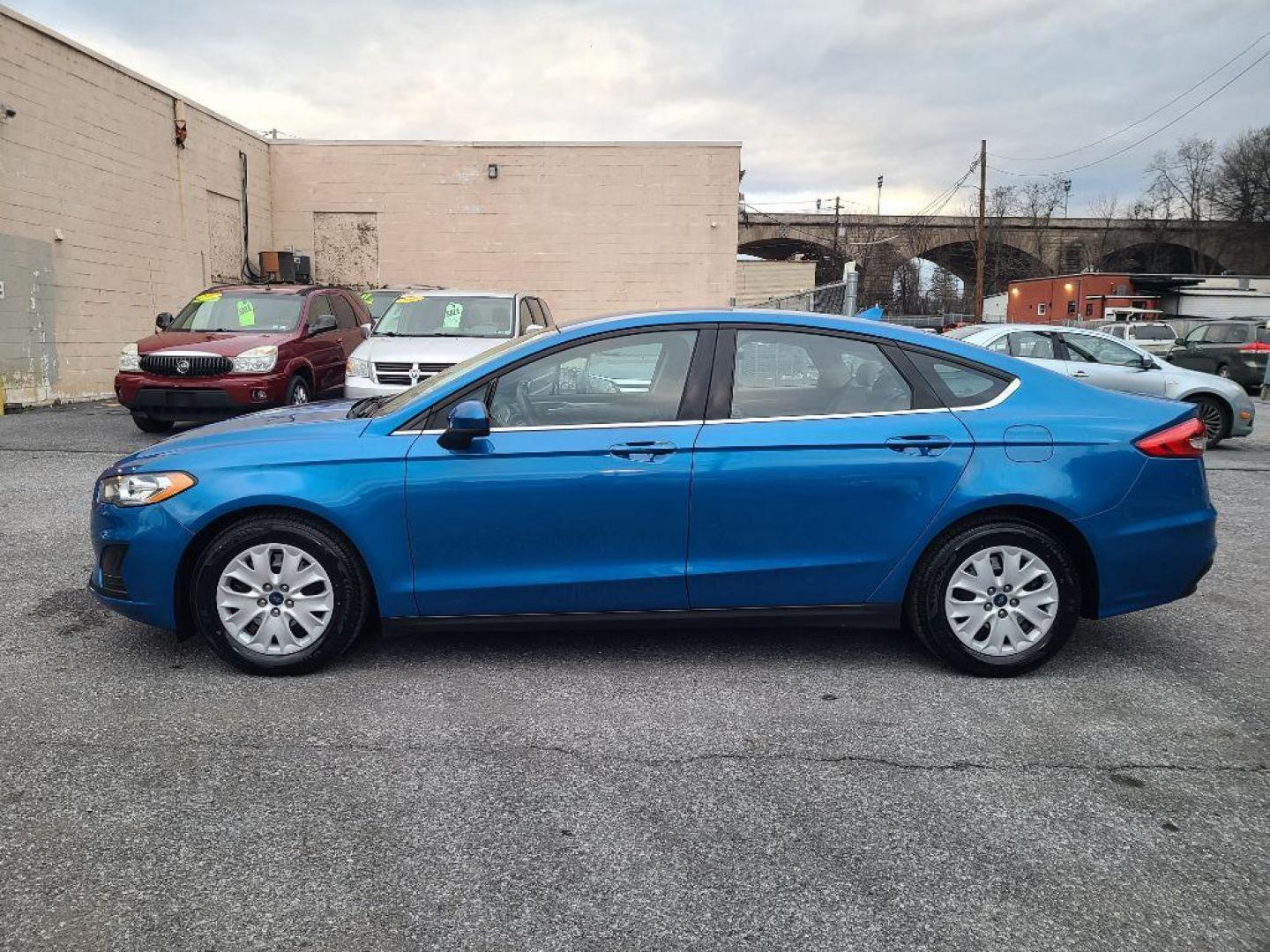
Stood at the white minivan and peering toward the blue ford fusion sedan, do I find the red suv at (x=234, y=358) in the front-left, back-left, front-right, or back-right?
back-right

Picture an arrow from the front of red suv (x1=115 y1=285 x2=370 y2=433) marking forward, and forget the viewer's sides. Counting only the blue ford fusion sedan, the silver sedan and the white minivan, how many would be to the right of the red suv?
0

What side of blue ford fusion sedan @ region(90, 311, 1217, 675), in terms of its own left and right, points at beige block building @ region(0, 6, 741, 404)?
right

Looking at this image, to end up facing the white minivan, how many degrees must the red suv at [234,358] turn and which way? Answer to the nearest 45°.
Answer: approximately 90° to its left

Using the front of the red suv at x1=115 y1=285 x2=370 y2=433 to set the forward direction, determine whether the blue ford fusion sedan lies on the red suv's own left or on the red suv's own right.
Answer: on the red suv's own left

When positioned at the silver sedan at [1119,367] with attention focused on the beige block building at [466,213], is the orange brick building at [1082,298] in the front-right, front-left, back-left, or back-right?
front-right

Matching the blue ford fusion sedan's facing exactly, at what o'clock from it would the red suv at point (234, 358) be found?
The red suv is roughly at 2 o'clock from the blue ford fusion sedan.

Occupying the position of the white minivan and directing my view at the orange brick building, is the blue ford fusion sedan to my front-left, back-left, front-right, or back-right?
back-right

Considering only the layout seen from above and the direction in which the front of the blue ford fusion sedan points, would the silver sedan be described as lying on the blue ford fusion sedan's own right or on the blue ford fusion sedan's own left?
on the blue ford fusion sedan's own right

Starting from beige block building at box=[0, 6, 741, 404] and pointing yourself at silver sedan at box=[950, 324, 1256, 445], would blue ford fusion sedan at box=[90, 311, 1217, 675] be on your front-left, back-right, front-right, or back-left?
front-right

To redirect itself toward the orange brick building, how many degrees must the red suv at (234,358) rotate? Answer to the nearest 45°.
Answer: approximately 180°

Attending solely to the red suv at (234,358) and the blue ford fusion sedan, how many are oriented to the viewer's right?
0

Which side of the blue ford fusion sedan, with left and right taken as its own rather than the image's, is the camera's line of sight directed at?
left

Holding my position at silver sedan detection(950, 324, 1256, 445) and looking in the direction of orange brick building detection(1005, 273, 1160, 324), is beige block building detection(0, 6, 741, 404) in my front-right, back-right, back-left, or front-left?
front-left

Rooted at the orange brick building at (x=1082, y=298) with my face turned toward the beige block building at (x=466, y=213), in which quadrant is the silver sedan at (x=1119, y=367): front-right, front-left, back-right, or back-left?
front-left
